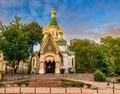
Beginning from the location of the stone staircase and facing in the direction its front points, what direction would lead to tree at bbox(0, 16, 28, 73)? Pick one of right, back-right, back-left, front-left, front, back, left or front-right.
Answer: back-right

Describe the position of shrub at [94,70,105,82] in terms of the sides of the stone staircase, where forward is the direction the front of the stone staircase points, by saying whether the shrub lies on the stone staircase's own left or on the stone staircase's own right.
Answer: on the stone staircase's own left

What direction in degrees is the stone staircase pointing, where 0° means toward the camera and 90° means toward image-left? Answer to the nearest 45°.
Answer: approximately 0°
